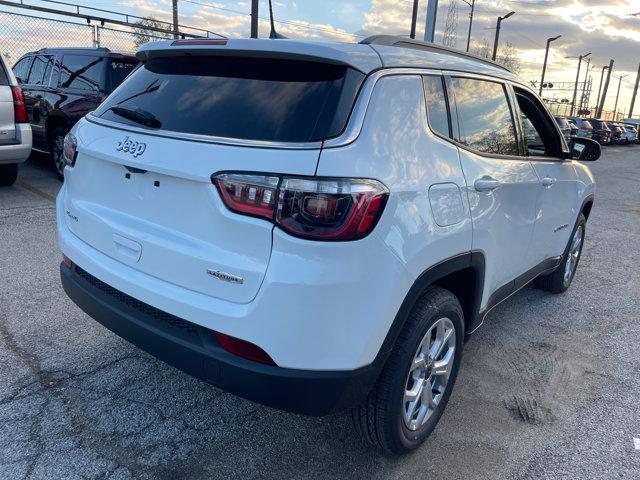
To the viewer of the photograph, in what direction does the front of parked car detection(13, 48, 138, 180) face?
facing away from the viewer and to the left of the viewer

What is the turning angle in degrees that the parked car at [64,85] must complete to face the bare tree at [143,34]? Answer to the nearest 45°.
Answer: approximately 45° to its right

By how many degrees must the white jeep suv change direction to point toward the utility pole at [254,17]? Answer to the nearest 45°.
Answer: approximately 45° to its left

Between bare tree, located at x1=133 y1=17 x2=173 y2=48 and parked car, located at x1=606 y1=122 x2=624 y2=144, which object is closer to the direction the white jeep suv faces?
the parked car

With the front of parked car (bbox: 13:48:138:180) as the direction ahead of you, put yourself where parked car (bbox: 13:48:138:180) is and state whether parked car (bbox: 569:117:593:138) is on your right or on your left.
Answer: on your right

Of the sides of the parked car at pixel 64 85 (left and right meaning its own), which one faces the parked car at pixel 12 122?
left

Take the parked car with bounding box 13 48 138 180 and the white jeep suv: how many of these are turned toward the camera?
0

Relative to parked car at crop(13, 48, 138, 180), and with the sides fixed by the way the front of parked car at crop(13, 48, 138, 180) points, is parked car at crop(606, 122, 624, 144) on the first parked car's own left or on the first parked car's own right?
on the first parked car's own right

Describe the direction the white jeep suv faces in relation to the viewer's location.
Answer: facing away from the viewer and to the right of the viewer

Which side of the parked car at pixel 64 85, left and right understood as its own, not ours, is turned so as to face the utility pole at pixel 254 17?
right

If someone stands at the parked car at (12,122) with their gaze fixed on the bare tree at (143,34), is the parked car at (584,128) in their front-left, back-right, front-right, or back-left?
front-right
